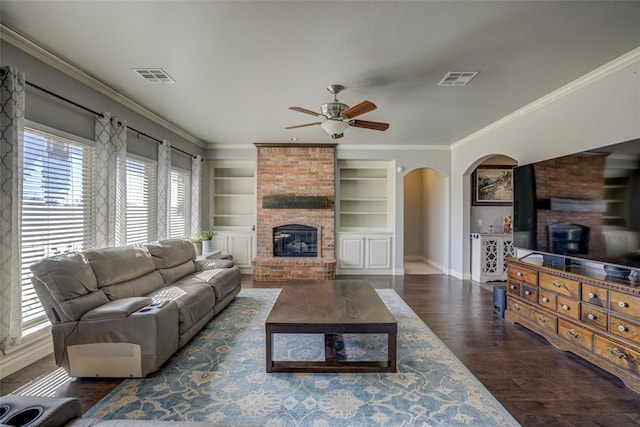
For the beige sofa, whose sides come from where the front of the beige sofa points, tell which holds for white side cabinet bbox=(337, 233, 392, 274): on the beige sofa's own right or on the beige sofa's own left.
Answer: on the beige sofa's own left

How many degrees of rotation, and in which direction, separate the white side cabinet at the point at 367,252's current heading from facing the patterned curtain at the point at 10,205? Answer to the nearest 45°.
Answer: approximately 45° to its right

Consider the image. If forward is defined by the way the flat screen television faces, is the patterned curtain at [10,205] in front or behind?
in front

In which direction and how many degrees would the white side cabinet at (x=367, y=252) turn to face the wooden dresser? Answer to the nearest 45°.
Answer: approximately 45° to its left

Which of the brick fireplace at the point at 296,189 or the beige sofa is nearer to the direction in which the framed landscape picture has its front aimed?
the beige sofa

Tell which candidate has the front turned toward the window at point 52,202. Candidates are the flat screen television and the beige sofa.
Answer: the flat screen television

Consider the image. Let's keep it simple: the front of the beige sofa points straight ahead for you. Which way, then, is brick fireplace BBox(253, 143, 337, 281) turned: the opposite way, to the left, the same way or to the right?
to the right

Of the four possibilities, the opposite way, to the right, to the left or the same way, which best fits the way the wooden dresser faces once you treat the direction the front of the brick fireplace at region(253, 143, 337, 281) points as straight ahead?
to the right

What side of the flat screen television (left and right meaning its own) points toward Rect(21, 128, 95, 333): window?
front

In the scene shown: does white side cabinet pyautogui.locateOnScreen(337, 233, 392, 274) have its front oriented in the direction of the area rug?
yes

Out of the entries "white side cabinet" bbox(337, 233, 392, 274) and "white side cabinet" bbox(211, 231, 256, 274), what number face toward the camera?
2

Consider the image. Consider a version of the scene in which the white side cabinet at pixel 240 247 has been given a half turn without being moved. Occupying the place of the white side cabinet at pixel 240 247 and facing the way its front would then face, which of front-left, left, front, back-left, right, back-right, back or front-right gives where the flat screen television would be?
back-right

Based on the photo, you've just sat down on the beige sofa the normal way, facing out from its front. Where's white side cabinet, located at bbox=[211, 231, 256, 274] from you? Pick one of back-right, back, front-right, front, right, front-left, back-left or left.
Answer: left

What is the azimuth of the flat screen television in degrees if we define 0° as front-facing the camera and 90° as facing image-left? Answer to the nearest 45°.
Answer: approximately 45°

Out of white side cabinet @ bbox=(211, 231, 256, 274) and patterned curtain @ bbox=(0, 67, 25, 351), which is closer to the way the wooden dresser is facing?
the patterned curtain
